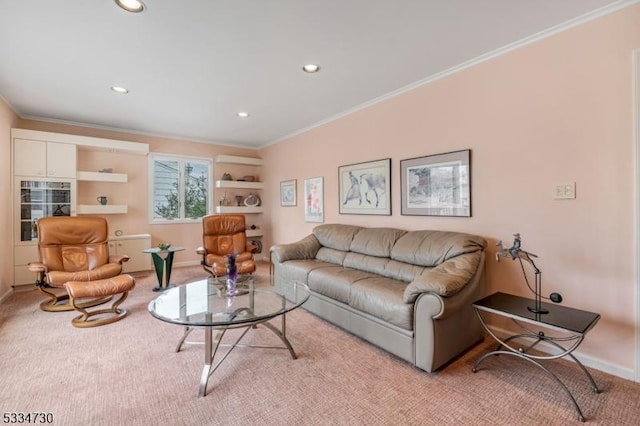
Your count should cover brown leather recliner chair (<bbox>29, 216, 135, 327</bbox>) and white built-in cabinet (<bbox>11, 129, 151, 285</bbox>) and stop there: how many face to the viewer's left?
0

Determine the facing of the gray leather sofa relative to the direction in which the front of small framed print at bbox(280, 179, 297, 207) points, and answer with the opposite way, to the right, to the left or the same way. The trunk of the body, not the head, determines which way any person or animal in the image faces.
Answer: the same way

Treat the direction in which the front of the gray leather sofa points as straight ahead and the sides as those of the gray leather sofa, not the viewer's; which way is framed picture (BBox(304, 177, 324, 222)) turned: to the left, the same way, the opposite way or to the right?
the same way

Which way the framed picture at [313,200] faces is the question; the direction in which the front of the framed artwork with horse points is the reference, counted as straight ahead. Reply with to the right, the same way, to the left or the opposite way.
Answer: the same way

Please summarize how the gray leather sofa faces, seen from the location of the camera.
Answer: facing the viewer and to the left of the viewer

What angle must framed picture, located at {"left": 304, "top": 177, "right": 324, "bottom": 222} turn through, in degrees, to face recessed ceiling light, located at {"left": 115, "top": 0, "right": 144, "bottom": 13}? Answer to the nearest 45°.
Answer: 0° — it already faces it

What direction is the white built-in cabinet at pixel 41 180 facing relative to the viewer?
toward the camera

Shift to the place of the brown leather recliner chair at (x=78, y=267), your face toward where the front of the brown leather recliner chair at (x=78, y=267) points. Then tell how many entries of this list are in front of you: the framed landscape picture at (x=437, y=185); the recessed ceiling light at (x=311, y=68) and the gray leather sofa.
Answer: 3

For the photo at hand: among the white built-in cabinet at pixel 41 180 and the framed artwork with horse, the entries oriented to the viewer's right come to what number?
0

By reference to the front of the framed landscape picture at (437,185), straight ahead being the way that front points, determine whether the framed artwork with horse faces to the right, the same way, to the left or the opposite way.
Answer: the same way

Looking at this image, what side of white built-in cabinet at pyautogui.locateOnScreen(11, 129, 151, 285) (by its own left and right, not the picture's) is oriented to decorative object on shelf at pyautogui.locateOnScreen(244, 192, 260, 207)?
left

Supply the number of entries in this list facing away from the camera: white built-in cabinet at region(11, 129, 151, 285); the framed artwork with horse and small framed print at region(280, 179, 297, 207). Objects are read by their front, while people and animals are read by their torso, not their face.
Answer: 0

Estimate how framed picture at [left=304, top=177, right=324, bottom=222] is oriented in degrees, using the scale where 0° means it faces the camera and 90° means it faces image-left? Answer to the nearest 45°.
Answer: approximately 45°

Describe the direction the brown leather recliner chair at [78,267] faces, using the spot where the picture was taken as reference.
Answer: facing the viewer and to the right of the viewer

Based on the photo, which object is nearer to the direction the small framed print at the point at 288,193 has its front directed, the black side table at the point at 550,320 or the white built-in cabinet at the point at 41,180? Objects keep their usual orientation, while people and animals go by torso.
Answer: the white built-in cabinet
